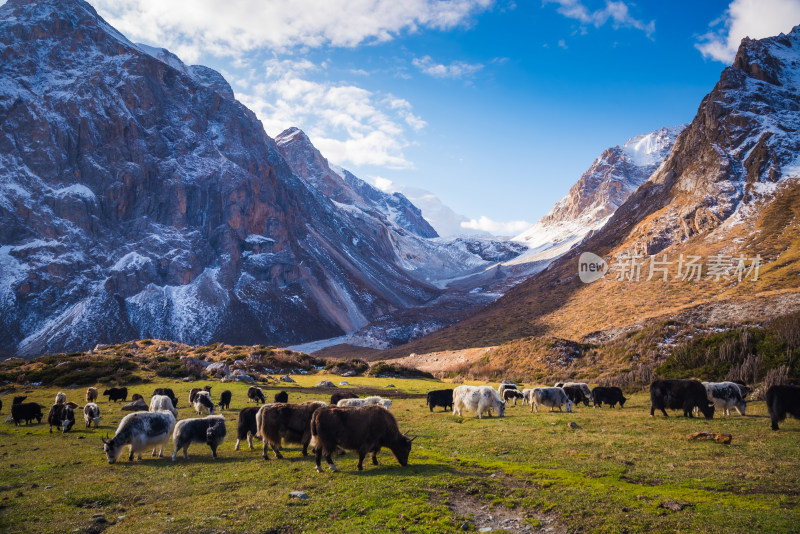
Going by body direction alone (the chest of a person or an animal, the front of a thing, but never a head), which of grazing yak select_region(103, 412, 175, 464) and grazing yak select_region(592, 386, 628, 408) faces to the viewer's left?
grazing yak select_region(103, 412, 175, 464)

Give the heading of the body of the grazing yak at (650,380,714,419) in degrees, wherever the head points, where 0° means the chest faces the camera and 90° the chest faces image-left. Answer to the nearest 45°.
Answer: approximately 270°

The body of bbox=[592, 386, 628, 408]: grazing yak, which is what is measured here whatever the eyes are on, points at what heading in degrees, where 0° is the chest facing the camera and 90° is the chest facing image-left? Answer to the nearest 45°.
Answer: approximately 270°

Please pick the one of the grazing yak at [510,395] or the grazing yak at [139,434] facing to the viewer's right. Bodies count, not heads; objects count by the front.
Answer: the grazing yak at [510,395]

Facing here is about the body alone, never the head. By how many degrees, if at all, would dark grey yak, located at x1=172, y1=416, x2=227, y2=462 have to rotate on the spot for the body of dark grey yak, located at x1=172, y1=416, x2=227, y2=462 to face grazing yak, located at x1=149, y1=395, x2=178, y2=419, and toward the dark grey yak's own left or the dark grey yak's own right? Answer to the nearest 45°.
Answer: approximately 90° to the dark grey yak's own left

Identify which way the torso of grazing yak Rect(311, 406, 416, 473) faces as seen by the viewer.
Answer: to the viewer's right

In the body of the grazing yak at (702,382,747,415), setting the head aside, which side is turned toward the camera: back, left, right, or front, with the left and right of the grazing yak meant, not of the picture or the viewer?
right
